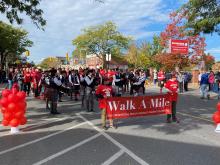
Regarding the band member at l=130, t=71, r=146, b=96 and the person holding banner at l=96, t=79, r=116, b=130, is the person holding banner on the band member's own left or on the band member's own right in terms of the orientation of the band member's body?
on the band member's own right

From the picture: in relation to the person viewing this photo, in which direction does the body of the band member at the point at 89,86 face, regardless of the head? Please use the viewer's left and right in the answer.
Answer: facing the viewer and to the right of the viewer

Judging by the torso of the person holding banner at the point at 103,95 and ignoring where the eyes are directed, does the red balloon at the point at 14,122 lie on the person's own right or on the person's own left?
on the person's own right

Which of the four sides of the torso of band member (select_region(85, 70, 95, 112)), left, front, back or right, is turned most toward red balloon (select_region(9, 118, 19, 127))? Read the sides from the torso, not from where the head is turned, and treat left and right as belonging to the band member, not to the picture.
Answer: right

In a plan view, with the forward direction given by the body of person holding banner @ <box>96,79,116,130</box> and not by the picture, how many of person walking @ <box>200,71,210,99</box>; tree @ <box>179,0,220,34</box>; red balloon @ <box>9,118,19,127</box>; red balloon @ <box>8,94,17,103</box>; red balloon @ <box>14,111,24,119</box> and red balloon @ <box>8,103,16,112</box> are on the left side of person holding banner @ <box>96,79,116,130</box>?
2

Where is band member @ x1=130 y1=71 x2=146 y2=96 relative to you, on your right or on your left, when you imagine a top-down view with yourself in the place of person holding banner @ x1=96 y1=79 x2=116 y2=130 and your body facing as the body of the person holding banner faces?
on your left
